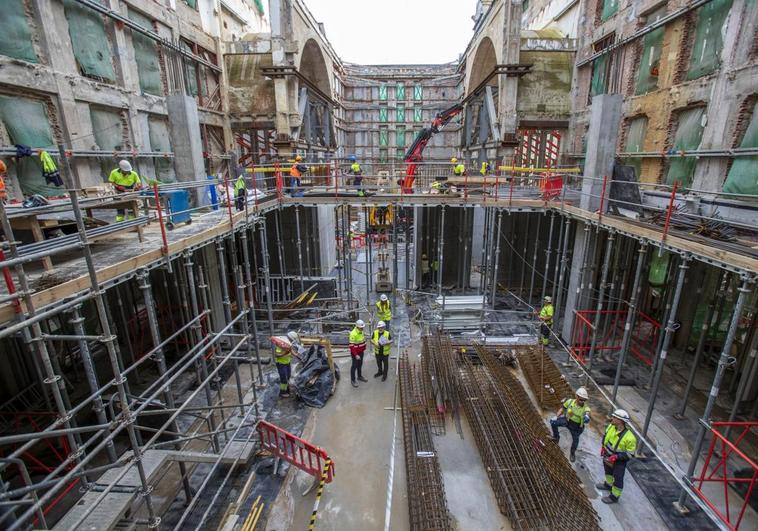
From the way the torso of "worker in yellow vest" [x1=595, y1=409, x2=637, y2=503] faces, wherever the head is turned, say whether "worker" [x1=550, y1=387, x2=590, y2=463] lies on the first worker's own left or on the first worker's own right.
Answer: on the first worker's own right

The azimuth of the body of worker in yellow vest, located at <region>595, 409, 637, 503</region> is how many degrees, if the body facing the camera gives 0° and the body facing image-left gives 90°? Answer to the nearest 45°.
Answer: approximately 45°

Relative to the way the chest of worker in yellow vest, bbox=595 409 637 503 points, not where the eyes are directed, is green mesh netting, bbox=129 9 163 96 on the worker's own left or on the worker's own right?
on the worker's own right

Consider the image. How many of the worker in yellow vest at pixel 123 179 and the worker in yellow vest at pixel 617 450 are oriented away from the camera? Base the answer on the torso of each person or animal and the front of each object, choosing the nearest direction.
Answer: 0

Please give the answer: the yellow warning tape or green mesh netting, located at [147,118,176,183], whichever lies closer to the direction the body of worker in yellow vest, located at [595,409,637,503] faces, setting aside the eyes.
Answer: the yellow warning tape

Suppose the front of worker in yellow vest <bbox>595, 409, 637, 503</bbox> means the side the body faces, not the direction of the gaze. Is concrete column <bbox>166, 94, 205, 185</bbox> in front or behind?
in front

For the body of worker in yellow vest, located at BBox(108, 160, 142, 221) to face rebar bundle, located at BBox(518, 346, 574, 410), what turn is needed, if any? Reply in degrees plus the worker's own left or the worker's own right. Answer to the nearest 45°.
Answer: approximately 45° to the worker's own left

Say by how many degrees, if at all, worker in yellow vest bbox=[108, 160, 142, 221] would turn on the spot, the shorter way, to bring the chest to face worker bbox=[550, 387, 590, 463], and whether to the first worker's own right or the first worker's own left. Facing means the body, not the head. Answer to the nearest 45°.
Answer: approximately 45° to the first worker's own left

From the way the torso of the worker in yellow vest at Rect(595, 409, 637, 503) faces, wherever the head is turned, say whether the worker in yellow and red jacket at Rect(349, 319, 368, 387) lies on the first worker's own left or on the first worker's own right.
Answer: on the first worker's own right

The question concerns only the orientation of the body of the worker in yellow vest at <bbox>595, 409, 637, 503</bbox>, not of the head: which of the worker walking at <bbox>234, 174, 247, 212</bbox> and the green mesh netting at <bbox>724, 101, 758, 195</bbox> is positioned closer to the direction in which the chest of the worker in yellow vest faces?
the worker walking
